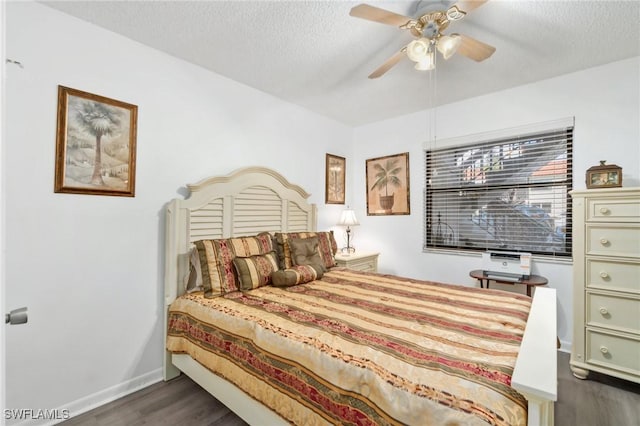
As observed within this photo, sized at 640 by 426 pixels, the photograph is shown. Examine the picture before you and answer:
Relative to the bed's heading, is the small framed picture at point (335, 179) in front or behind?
behind

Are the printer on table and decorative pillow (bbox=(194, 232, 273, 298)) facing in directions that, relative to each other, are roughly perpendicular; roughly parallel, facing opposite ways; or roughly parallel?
roughly perpendicular

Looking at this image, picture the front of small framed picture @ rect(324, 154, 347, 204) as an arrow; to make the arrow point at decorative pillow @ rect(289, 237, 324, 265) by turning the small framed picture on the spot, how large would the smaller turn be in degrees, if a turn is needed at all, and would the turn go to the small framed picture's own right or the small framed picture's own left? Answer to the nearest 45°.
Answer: approximately 45° to the small framed picture's own right

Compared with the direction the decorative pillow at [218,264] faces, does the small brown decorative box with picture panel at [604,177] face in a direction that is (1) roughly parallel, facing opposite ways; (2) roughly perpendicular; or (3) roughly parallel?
roughly perpendicular

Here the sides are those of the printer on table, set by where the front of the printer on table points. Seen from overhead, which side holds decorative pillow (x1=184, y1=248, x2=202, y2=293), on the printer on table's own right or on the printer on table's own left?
on the printer on table's own right

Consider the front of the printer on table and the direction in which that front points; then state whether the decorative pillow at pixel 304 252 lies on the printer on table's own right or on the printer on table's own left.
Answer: on the printer on table's own right

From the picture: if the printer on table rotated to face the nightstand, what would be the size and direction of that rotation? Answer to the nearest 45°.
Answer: approximately 90° to its right

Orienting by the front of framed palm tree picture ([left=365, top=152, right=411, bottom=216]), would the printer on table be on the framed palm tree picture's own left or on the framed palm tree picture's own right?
on the framed palm tree picture's own left

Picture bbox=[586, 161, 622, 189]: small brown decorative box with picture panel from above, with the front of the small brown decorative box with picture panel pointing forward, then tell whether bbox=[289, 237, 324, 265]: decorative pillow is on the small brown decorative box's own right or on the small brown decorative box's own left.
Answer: on the small brown decorative box's own right
